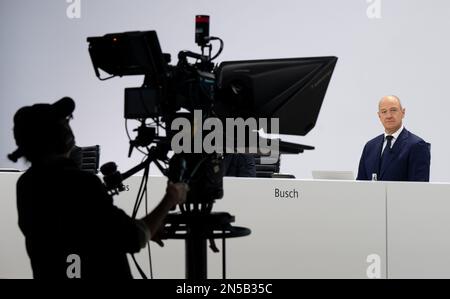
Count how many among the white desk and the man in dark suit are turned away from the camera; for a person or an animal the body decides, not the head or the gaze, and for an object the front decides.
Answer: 0

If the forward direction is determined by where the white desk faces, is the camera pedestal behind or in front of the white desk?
in front

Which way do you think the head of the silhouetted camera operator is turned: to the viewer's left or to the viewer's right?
to the viewer's right

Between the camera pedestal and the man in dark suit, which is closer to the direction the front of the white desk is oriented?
the camera pedestal

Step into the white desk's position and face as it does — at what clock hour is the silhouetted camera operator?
The silhouetted camera operator is roughly at 1 o'clock from the white desk.

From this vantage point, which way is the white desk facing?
toward the camera

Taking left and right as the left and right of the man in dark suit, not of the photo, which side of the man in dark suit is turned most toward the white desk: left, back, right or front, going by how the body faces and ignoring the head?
front
